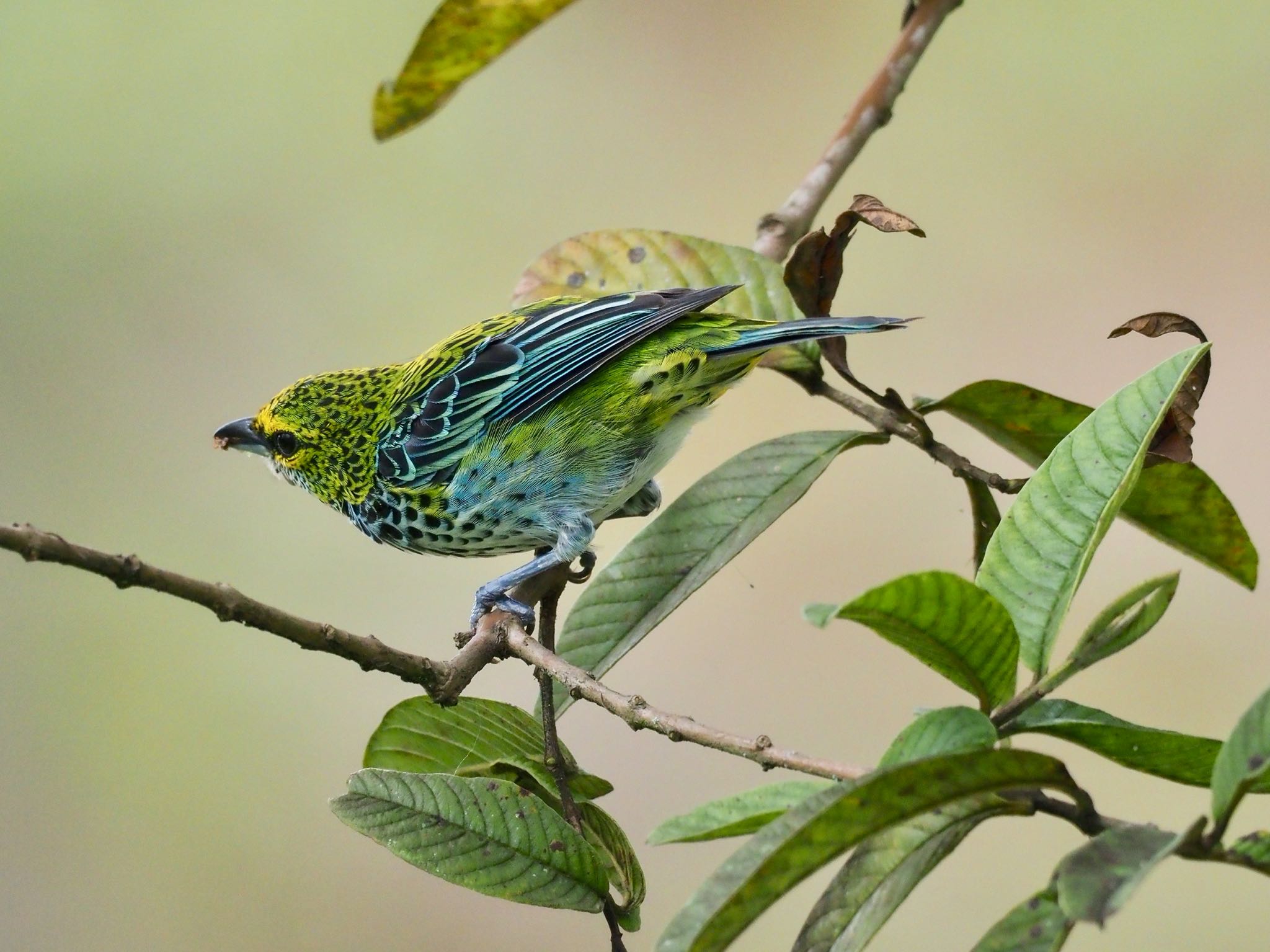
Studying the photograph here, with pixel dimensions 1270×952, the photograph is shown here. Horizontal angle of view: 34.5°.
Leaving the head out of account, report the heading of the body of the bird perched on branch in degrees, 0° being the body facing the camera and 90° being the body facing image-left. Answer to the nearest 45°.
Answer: approximately 90°

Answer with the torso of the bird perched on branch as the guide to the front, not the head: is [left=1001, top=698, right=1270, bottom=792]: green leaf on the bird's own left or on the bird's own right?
on the bird's own left

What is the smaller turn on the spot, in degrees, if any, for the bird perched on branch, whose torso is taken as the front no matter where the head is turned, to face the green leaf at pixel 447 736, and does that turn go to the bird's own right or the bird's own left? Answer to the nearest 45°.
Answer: approximately 90° to the bird's own left

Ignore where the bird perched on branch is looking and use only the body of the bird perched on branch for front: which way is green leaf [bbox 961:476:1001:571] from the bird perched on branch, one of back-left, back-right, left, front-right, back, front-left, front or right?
back-left

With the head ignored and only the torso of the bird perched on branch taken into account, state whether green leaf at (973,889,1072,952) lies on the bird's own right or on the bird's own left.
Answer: on the bird's own left
